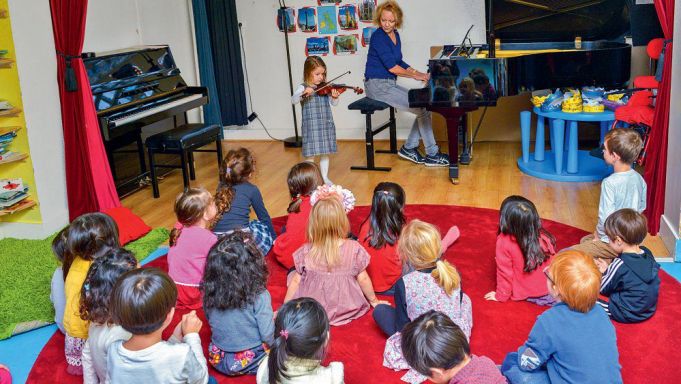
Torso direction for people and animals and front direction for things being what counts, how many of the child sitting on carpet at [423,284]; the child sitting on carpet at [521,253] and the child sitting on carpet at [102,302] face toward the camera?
0

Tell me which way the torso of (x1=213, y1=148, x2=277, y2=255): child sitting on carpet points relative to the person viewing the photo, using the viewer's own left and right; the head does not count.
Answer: facing away from the viewer and to the right of the viewer

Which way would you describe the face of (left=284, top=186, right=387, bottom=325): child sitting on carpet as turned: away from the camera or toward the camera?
away from the camera

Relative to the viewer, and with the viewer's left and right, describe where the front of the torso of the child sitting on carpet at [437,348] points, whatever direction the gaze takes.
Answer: facing away from the viewer and to the left of the viewer

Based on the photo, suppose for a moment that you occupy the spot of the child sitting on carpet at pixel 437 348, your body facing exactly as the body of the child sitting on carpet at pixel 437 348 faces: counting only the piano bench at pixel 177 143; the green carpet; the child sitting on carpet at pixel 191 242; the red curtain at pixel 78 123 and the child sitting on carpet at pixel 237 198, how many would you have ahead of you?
5

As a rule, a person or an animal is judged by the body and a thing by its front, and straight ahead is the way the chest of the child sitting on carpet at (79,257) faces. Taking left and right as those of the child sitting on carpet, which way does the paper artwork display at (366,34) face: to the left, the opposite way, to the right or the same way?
the opposite way

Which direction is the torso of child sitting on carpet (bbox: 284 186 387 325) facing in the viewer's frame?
away from the camera

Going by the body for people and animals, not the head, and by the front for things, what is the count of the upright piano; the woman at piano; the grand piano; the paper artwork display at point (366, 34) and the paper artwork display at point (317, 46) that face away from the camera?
0

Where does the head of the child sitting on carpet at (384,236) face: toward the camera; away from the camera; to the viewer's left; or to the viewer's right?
away from the camera

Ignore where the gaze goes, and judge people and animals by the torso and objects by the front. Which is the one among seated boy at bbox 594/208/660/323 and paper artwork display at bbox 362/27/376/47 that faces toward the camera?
the paper artwork display

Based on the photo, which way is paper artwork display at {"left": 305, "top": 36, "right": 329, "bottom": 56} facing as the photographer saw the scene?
facing the viewer

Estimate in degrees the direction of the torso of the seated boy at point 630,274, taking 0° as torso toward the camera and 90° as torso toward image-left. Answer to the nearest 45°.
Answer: approximately 135°

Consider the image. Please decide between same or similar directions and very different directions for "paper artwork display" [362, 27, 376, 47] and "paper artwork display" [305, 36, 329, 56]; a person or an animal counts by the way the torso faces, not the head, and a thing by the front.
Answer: same or similar directions

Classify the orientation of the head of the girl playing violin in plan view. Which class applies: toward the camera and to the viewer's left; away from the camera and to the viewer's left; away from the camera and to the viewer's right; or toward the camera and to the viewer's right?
toward the camera and to the viewer's right

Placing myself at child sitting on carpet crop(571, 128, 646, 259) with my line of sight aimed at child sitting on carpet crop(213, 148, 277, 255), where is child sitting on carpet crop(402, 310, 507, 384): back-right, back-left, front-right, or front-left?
front-left

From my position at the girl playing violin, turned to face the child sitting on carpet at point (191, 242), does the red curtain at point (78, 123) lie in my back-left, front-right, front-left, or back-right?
front-right

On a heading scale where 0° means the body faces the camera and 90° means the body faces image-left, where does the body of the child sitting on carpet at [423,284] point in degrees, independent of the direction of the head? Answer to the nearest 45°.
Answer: approximately 135°

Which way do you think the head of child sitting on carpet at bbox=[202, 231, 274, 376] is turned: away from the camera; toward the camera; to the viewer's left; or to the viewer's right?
away from the camera
